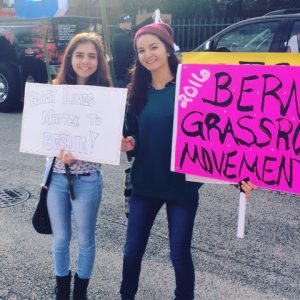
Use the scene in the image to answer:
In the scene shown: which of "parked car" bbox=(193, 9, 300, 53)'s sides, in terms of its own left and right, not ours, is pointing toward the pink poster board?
left

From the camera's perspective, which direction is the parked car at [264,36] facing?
to the viewer's left

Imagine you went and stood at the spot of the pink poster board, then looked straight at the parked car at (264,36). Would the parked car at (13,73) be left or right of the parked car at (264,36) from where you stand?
left

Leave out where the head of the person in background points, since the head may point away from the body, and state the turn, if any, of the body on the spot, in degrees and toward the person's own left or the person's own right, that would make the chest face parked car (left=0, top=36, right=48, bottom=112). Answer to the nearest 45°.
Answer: approximately 135° to the person's own right

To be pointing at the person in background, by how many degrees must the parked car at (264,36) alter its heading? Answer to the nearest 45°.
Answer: approximately 45° to its right
